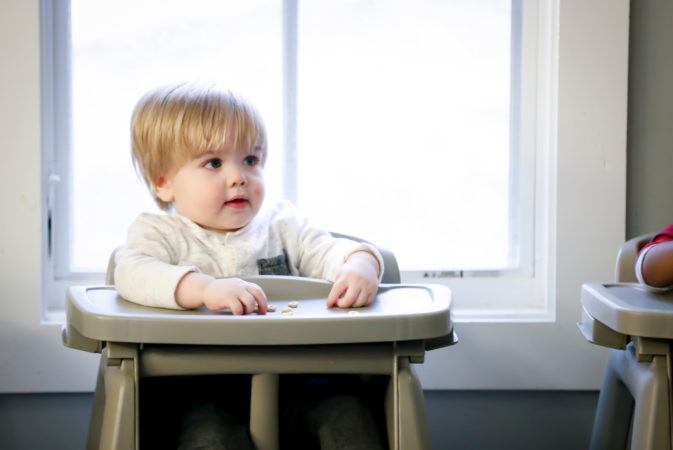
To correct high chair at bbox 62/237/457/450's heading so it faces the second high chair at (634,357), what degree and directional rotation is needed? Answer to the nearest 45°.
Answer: approximately 90° to its left

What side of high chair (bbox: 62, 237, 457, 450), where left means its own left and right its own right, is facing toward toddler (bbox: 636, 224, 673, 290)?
left

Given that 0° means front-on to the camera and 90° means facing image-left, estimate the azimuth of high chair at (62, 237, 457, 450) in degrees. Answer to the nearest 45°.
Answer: approximately 0°

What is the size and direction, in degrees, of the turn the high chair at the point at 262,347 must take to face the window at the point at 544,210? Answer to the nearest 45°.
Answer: approximately 135° to its left
